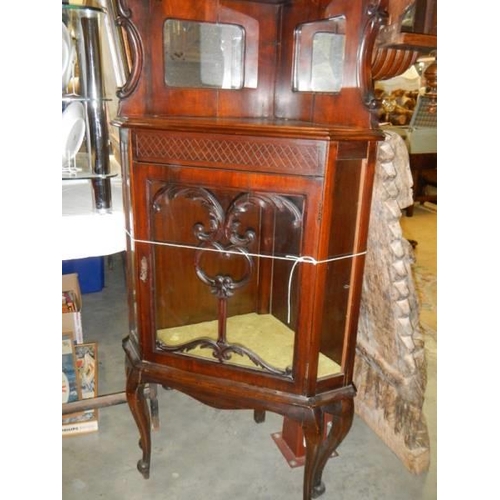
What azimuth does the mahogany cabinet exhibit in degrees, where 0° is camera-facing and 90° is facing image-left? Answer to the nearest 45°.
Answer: approximately 45°

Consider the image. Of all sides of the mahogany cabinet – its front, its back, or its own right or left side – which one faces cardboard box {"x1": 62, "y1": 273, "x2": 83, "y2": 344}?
right

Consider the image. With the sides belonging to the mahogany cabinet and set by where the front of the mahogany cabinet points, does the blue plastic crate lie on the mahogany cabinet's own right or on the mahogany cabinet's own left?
on the mahogany cabinet's own right
